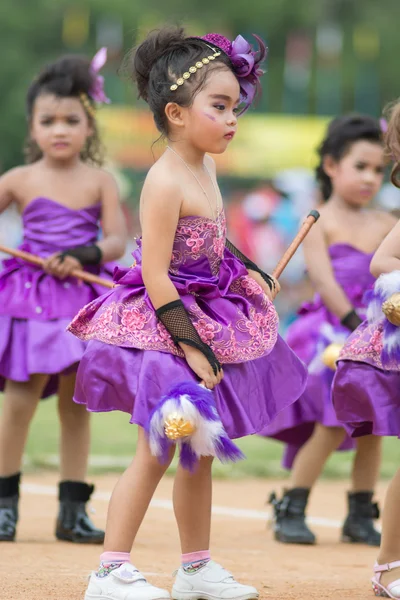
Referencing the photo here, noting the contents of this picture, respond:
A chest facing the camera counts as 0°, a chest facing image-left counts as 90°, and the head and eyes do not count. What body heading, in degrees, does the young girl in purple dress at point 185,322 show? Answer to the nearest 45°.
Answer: approximately 270°

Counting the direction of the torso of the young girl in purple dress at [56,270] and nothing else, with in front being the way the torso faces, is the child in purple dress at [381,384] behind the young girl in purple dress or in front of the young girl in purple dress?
in front

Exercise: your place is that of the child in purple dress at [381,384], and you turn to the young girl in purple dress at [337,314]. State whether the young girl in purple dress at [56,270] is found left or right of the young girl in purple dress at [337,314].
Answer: left

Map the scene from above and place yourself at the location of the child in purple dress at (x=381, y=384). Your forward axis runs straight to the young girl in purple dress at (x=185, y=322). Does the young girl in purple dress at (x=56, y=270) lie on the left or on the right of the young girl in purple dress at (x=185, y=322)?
right

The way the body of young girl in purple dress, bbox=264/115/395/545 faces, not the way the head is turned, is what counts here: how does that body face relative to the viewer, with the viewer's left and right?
facing the viewer and to the right of the viewer

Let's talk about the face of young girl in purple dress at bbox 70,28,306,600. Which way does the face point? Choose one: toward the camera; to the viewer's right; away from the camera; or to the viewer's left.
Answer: to the viewer's right

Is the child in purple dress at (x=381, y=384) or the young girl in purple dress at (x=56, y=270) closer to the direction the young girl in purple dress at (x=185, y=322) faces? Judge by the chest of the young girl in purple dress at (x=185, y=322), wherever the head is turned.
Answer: the child in purple dress

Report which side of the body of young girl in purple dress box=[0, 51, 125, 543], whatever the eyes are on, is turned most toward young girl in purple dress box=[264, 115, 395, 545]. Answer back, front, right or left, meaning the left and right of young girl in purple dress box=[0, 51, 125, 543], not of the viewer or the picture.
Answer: left

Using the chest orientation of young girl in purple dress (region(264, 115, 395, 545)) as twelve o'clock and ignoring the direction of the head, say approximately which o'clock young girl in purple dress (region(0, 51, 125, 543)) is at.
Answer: young girl in purple dress (region(0, 51, 125, 543)) is roughly at 4 o'clock from young girl in purple dress (region(264, 115, 395, 545)).

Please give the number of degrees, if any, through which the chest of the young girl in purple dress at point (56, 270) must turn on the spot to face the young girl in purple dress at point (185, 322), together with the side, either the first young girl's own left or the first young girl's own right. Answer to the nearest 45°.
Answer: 0° — they already face them

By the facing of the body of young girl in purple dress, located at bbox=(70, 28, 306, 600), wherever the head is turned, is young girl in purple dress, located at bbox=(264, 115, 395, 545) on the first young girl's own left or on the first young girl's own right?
on the first young girl's own left

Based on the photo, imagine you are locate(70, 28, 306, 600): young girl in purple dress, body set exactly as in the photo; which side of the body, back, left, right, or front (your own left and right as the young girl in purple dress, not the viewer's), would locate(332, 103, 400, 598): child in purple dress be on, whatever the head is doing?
front
